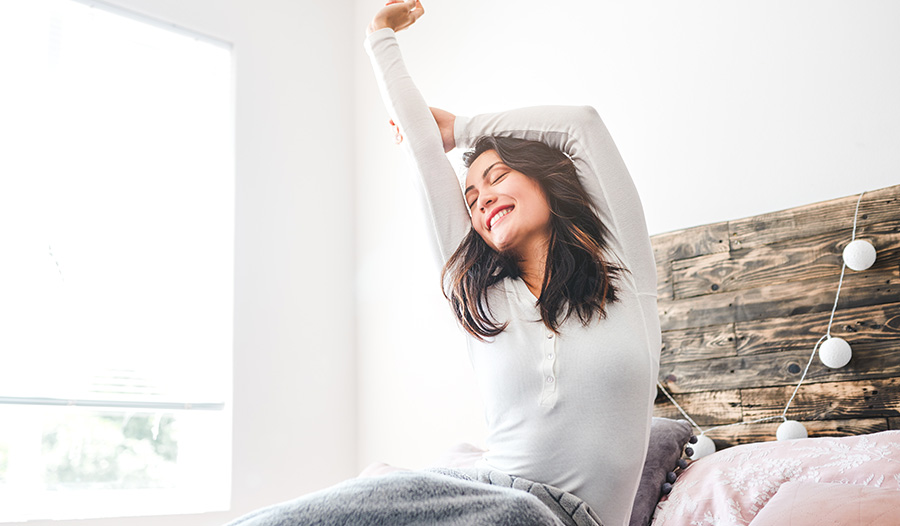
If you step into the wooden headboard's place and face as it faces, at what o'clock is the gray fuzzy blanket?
The gray fuzzy blanket is roughly at 11 o'clock from the wooden headboard.

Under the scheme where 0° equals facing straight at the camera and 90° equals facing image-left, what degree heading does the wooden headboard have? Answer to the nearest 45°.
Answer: approximately 45°

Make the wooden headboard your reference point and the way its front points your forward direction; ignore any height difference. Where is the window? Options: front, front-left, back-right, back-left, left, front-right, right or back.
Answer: front-right

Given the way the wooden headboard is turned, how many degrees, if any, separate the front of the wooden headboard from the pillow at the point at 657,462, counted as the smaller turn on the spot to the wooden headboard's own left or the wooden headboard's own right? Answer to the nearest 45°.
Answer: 0° — it already faces it
